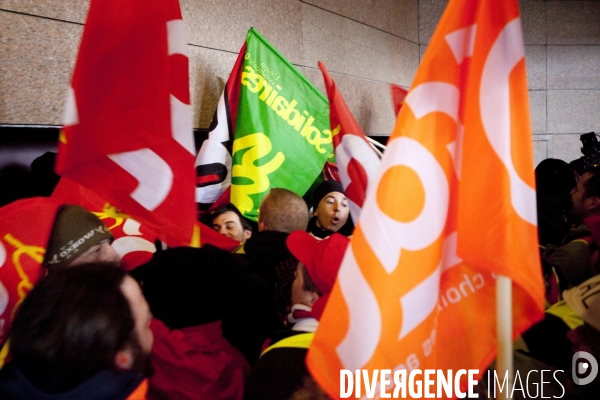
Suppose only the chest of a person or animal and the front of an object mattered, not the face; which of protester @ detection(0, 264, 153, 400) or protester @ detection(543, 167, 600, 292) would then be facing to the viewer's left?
protester @ detection(543, 167, 600, 292)

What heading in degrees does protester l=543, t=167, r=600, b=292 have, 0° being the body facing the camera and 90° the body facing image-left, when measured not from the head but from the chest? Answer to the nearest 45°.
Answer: approximately 90°

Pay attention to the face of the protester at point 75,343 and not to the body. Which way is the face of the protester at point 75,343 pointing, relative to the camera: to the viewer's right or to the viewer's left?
to the viewer's right

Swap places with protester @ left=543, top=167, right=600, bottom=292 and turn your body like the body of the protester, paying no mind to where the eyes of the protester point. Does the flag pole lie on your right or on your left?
on your left

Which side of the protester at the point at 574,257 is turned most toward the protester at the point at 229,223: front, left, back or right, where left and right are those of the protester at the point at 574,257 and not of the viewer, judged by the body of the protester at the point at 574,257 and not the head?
front

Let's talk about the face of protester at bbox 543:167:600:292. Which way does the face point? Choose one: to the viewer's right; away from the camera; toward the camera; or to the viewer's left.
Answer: to the viewer's left

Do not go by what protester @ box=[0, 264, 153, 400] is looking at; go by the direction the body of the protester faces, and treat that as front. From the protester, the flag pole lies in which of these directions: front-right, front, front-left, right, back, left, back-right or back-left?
front-right

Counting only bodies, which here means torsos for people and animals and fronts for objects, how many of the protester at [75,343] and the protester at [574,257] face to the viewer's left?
1

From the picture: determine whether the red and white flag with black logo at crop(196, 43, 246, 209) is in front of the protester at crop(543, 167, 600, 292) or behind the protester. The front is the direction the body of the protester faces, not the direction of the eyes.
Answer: in front

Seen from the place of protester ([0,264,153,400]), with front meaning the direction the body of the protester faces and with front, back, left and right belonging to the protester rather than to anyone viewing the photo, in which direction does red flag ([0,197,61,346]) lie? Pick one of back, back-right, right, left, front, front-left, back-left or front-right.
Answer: front-left

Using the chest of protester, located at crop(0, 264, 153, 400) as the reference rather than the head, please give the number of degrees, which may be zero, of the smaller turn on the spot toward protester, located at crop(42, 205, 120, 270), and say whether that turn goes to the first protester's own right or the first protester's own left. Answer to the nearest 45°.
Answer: approximately 45° to the first protester's own left

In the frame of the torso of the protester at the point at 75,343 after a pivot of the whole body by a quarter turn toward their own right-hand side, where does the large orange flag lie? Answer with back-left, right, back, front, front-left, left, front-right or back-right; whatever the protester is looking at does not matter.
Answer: front-left

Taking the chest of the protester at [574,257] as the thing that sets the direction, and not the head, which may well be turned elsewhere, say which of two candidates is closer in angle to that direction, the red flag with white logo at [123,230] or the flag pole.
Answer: the red flag with white logo

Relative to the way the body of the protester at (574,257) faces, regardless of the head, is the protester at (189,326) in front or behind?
in front

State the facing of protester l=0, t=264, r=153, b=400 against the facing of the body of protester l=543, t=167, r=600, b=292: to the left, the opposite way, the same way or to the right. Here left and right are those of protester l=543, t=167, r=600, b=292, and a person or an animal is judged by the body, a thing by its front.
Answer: to the right

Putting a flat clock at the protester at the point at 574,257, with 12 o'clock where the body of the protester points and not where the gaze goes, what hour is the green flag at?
The green flag is roughly at 1 o'clock from the protester.
